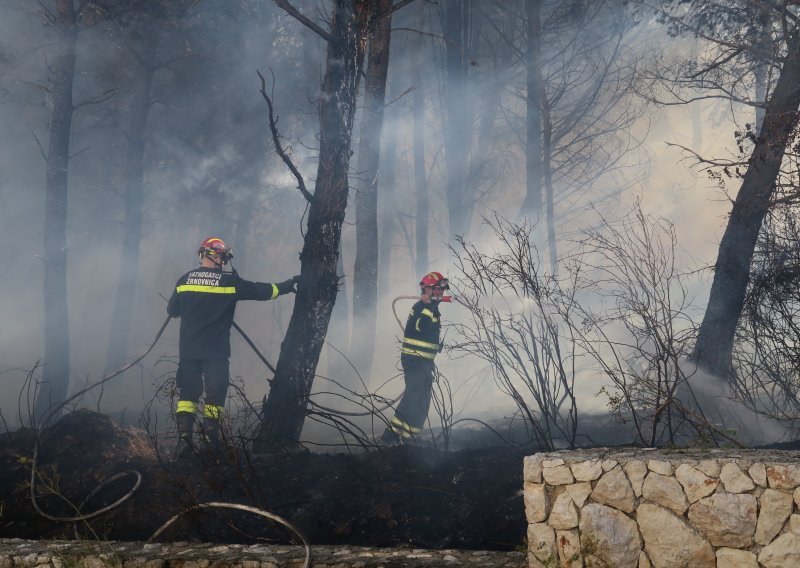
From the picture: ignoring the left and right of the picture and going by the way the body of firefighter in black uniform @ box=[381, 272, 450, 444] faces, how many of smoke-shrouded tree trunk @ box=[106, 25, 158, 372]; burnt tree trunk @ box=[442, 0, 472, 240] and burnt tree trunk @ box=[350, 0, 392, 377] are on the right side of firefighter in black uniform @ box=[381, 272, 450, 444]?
0

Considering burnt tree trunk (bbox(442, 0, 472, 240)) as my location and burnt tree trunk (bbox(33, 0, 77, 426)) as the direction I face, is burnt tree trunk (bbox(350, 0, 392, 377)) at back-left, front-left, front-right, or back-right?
front-left

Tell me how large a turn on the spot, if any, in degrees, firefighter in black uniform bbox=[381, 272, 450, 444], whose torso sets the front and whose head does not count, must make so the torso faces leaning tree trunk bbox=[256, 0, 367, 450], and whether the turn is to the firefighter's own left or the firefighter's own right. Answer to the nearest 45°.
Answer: approximately 135° to the firefighter's own right

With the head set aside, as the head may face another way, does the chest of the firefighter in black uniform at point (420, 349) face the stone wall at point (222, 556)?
no

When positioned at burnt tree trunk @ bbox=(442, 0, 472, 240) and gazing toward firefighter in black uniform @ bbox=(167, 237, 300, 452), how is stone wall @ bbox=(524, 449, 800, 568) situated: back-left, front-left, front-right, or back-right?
front-left

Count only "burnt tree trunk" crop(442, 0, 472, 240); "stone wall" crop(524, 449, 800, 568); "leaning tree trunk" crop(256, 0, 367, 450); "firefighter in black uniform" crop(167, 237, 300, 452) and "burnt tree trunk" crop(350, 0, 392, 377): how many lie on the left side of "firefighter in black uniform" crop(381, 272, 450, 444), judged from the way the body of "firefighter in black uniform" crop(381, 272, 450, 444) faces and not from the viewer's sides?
2

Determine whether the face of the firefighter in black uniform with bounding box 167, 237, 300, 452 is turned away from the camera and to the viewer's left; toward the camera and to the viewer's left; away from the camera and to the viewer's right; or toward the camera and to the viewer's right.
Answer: away from the camera and to the viewer's right

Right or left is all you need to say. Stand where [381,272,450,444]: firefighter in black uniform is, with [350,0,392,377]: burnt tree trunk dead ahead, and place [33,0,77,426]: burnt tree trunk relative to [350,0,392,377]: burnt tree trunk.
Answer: left

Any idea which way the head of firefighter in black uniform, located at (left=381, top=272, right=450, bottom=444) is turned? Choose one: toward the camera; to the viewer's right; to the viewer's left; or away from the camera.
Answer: to the viewer's right

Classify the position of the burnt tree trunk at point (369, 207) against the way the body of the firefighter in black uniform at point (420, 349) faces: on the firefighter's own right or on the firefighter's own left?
on the firefighter's own left

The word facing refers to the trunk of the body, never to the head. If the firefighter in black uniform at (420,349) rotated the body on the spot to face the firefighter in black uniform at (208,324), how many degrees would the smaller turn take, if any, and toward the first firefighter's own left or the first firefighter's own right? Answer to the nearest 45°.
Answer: approximately 135° to the first firefighter's own right

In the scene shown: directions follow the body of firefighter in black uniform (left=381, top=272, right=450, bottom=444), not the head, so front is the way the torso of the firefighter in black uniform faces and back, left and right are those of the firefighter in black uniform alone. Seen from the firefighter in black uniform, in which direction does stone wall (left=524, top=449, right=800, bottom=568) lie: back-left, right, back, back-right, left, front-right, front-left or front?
right

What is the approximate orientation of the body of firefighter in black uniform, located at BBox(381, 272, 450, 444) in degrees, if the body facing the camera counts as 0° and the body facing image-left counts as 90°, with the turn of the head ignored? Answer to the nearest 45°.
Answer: approximately 270°

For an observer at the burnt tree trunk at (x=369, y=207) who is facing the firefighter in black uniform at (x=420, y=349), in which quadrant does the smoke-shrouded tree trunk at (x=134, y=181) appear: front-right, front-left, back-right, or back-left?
back-right

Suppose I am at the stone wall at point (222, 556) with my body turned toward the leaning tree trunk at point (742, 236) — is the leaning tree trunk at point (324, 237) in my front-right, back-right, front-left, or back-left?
front-left

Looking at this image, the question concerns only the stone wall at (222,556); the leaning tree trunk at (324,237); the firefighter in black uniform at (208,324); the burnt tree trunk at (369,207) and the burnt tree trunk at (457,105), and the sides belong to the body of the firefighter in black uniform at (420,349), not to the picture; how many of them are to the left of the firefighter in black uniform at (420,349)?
2

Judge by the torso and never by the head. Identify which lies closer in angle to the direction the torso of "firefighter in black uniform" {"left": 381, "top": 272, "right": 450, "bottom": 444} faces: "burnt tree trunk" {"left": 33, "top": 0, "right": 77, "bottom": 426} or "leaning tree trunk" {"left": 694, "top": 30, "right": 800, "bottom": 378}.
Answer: the leaning tree trunk

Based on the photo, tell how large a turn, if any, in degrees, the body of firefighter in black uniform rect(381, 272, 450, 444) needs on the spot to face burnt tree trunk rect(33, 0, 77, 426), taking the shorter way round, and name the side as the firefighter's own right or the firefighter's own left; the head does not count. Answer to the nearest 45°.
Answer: approximately 135° to the firefighter's own left
